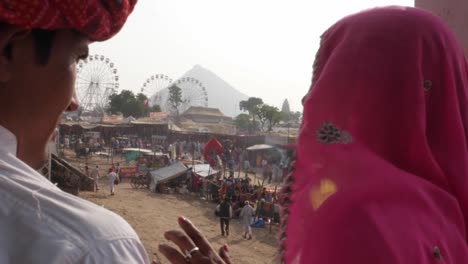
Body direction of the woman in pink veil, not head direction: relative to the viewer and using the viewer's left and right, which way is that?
facing away from the viewer and to the left of the viewer

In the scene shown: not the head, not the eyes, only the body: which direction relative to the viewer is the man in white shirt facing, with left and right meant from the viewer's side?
facing away from the viewer and to the right of the viewer

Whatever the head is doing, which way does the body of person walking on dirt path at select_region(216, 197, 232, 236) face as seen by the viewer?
away from the camera

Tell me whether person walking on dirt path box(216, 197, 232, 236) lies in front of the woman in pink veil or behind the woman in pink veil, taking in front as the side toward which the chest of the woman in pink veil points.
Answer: in front

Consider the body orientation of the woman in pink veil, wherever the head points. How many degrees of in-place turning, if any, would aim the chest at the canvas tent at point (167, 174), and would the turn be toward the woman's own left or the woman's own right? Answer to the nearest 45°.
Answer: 0° — they already face it

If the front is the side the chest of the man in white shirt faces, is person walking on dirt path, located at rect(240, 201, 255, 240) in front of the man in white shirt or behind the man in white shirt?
in front

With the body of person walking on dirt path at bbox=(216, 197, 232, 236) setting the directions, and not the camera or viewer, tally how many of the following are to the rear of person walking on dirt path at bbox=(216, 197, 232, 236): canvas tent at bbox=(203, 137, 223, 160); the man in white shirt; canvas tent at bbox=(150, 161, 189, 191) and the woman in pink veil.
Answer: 2

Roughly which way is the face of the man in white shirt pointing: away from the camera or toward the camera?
away from the camera

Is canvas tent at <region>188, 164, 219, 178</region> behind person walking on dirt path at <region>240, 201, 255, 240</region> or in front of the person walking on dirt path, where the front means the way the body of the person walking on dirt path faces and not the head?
in front

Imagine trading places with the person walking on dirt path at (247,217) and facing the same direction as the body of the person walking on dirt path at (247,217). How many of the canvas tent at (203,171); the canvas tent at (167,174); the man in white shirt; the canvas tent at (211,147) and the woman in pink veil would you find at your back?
2

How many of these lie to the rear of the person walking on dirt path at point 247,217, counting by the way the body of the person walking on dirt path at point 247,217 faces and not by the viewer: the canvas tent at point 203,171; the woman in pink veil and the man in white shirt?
2

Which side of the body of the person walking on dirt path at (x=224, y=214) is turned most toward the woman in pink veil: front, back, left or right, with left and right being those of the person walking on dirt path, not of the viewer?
back
